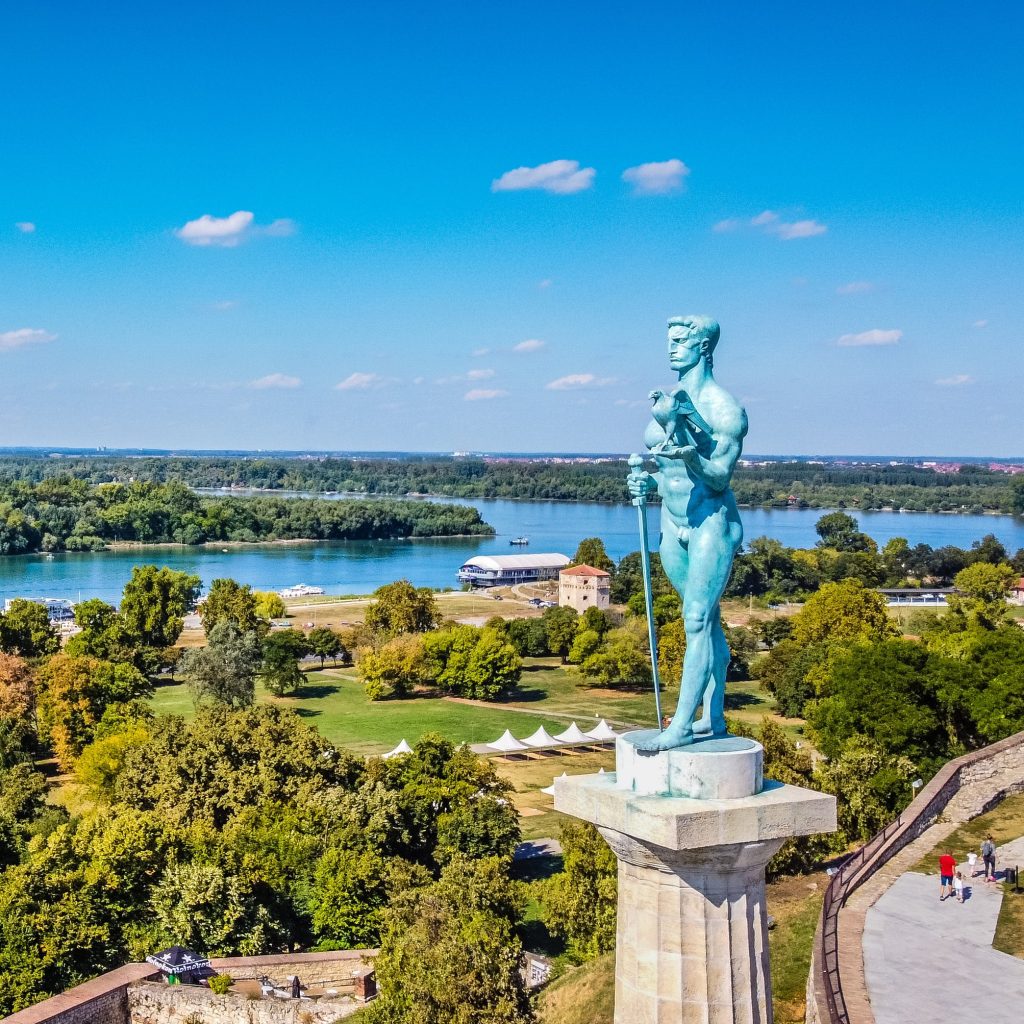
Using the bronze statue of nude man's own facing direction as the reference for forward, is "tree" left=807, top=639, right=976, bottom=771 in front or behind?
behind

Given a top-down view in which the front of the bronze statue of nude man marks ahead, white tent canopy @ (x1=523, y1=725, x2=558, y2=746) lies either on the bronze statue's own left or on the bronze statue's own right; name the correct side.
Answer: on the bronze statue's own right

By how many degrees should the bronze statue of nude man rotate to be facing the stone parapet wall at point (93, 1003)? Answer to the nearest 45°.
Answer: approximately 90° to its right

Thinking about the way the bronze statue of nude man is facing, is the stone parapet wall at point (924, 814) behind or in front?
behind

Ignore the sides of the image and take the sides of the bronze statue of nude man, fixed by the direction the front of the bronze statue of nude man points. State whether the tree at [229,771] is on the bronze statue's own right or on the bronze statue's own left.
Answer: on the bronze statue's own right

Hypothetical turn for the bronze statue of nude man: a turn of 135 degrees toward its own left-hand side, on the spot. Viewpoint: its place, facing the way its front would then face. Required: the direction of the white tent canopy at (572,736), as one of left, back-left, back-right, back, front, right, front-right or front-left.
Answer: left

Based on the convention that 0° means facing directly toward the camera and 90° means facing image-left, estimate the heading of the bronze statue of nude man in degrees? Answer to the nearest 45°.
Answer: approximately 45°

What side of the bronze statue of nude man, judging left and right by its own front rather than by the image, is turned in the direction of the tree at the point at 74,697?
right

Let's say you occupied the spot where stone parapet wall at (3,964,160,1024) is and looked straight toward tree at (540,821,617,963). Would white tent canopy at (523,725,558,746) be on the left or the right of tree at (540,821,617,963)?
left

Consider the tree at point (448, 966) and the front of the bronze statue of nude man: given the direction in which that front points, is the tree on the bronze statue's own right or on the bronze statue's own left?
on the bronze statue's own right

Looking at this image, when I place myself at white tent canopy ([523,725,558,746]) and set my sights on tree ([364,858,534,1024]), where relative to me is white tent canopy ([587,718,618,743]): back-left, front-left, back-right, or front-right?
back-left
